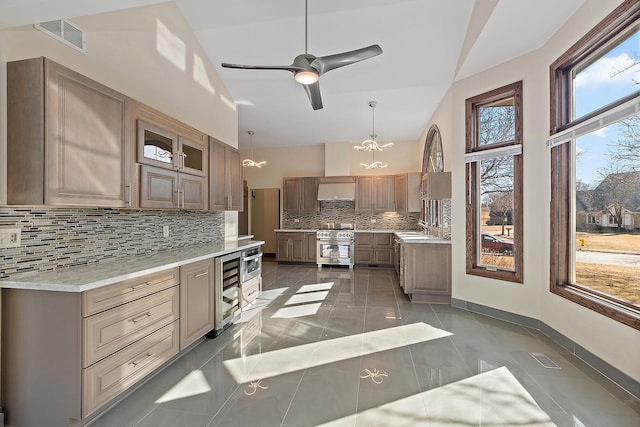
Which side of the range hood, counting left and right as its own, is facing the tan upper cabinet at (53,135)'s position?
front

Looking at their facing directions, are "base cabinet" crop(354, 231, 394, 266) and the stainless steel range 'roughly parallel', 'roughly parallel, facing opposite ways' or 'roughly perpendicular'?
roughly parallel

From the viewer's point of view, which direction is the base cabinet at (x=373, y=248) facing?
toward the camera

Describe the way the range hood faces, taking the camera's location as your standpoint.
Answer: facing the viewer

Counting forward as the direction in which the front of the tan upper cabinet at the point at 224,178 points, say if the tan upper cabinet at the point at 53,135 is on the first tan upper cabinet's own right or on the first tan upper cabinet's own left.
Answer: on the first tan upper cabinet's own right

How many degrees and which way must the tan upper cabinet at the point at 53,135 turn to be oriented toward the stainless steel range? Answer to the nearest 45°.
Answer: approximately 90° to its left

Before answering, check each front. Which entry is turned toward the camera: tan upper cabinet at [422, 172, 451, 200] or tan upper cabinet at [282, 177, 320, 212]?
tan upper cabinet at [282, 177, 320, 212]

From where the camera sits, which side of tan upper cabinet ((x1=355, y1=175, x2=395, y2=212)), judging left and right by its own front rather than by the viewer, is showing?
front

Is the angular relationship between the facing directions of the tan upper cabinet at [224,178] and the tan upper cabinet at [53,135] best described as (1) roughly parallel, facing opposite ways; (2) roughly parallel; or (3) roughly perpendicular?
roughly parallel

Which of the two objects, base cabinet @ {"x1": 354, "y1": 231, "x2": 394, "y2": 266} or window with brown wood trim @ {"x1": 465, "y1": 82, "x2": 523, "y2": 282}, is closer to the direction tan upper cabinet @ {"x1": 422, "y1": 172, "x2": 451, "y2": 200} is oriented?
the base cabinet

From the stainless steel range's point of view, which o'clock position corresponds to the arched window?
The arched window is roughly at 10 o'clock from the stainless steel range.

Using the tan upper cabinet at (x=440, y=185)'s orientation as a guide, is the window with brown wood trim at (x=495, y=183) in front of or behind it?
behind

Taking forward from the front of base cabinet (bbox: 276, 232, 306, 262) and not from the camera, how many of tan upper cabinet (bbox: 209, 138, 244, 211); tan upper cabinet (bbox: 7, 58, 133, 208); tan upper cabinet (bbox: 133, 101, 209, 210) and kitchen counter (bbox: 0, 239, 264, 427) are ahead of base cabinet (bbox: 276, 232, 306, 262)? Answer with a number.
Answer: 4

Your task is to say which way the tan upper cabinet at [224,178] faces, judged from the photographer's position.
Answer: facing the viewer and to the right of the viewer

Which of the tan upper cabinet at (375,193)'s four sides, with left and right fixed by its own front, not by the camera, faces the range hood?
right

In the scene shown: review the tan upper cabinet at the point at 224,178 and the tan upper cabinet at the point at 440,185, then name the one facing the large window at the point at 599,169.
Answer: the tan upper cabinet at the point at 224,178

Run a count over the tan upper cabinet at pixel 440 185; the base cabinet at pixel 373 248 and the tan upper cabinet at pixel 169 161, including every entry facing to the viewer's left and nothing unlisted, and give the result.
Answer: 1

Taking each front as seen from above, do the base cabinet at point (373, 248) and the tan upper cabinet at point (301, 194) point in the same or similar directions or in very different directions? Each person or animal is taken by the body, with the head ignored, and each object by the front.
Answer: same or similar directions

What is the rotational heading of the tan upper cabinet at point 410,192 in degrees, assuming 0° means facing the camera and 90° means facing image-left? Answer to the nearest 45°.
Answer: approximately 45°

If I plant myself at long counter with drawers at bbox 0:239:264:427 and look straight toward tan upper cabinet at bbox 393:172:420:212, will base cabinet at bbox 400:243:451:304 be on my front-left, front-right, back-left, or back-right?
front-right

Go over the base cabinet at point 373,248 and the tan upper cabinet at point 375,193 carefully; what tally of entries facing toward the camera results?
2

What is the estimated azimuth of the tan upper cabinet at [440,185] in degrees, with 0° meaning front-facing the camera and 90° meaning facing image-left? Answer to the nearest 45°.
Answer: approximately 90°

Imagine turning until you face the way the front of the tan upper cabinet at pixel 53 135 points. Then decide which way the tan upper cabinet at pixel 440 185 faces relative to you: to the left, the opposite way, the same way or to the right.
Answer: the opposite way
